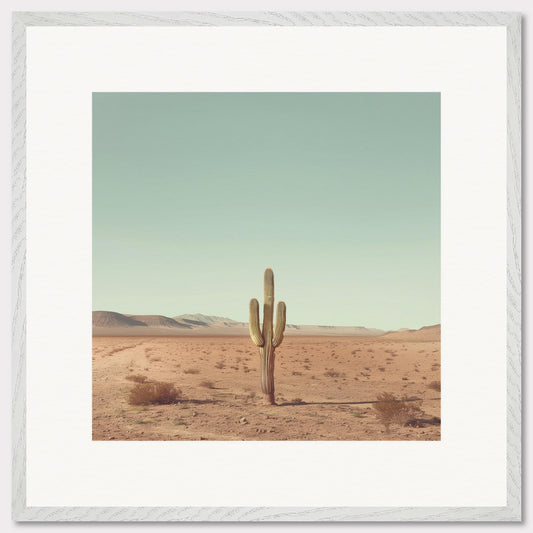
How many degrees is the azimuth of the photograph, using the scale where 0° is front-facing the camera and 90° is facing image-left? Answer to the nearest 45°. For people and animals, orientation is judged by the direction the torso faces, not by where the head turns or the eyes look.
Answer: approximately 0°
